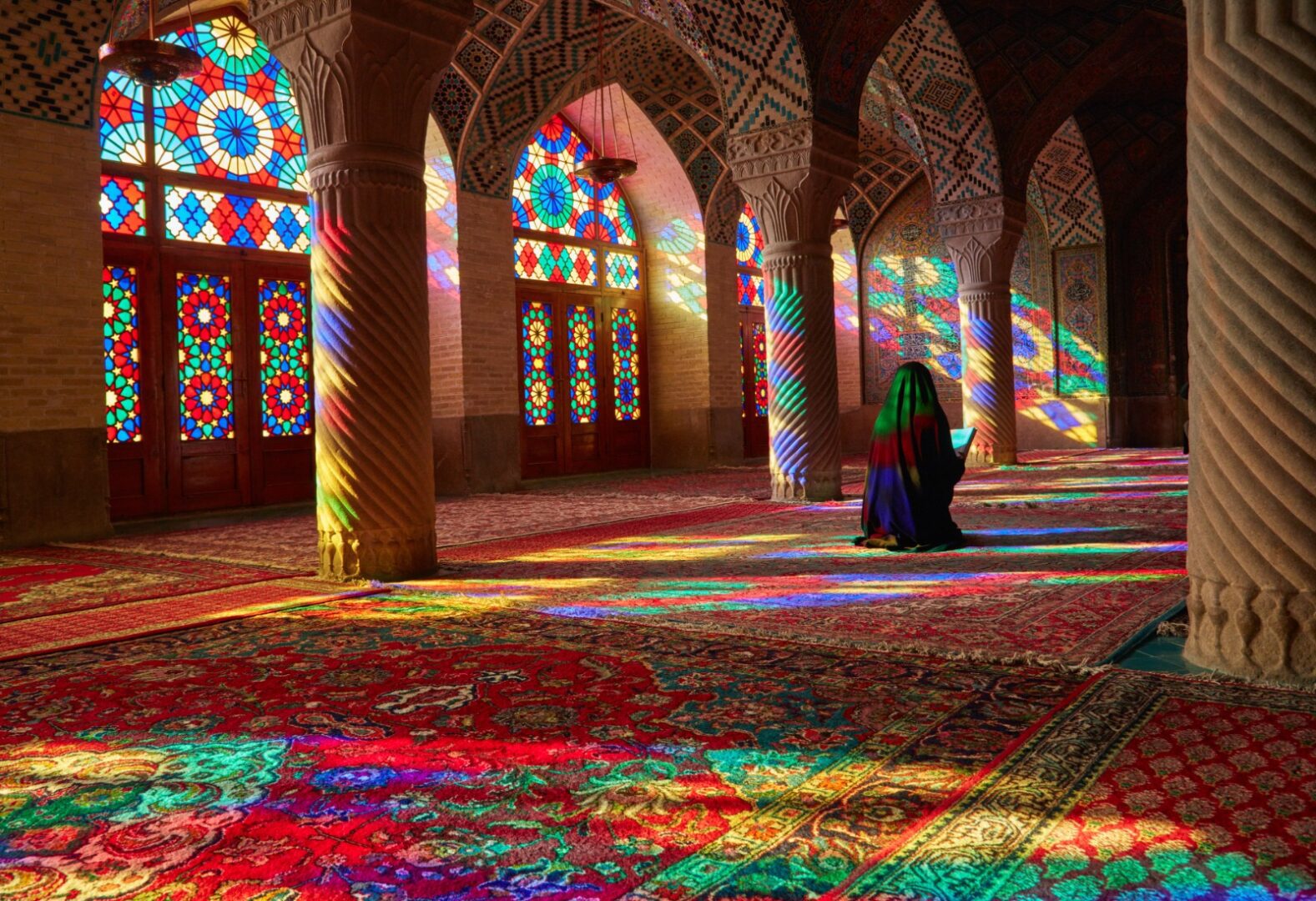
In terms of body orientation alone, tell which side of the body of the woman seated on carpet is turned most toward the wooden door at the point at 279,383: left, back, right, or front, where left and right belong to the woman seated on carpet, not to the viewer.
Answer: left

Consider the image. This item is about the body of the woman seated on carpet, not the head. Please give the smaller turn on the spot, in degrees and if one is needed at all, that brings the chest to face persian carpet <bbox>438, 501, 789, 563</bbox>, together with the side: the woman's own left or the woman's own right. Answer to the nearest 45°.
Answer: approximately 90° to the woman's own left

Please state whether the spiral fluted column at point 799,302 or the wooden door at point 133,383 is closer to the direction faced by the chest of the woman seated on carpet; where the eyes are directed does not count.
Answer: the spiral fluted column

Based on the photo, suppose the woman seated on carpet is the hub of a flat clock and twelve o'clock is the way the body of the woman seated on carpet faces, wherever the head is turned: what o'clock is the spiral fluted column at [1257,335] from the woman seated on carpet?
The spiral fluted column is roughly at 4 o'clock from the woman seated on carpet.

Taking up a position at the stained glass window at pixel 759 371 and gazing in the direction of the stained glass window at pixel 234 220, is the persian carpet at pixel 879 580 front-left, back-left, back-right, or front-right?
front-left

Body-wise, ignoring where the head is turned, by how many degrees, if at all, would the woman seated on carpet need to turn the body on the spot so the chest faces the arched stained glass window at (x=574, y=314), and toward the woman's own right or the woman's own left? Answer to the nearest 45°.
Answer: approximately 90° to the woman's own left

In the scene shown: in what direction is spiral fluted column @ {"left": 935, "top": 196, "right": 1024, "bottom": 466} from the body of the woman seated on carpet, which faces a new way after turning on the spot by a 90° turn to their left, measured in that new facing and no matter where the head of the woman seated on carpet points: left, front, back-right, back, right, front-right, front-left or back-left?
front-right

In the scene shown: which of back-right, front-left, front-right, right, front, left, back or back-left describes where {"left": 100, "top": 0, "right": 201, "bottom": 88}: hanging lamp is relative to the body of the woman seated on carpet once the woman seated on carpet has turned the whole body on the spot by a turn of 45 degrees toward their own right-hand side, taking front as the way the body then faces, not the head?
back

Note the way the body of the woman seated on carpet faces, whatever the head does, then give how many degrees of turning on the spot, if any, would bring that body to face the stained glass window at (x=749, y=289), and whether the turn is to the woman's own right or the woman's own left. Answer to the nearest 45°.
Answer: approximately 45° to the woman's own left

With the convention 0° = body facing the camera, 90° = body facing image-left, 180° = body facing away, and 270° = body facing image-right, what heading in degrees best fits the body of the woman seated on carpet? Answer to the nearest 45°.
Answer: approximately 225°

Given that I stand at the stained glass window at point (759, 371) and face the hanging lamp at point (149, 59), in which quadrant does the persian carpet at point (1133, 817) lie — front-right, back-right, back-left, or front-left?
front-left

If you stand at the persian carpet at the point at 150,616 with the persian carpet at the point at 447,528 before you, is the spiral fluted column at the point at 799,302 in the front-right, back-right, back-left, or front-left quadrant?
front-right

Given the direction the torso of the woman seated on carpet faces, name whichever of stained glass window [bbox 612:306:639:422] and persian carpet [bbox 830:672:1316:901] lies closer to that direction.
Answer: the stained glass window

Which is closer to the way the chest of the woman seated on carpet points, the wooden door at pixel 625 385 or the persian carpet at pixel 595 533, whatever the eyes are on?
the wooden door

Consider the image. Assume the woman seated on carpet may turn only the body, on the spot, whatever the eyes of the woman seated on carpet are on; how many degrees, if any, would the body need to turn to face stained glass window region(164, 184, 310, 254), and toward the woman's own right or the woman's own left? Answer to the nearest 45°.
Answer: approximately 90° to the woman's own left

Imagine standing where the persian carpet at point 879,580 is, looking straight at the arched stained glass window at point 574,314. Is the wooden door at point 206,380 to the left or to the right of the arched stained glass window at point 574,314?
left

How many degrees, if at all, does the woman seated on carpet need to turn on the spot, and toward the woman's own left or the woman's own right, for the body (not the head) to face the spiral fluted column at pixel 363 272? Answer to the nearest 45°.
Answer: approximately 180°
